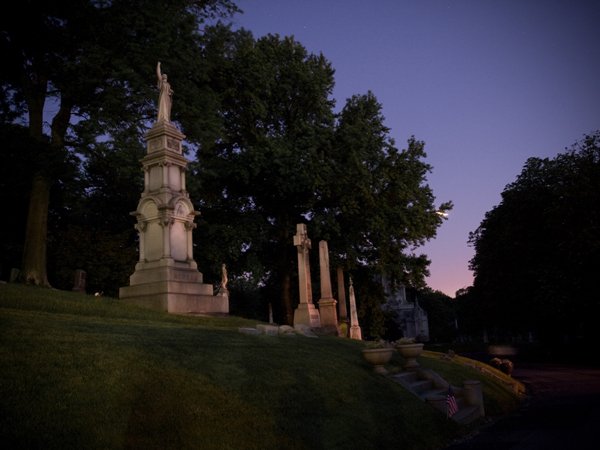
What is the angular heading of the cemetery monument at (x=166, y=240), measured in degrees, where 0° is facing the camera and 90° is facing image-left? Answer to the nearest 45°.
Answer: approximately 315°

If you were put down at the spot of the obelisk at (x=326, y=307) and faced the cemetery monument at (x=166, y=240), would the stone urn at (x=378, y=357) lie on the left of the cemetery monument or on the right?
left

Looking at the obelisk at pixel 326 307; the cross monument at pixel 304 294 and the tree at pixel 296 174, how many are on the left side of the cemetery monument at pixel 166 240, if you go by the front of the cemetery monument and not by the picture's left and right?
3

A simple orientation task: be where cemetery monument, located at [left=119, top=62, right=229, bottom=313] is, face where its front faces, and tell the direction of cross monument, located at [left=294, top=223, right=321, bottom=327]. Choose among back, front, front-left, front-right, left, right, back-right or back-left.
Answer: left

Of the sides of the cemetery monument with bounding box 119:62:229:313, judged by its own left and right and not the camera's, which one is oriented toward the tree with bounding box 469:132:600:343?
left

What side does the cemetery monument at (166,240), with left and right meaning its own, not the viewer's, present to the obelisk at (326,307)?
left

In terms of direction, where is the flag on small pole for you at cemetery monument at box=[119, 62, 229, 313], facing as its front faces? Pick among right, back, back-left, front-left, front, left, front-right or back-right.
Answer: front

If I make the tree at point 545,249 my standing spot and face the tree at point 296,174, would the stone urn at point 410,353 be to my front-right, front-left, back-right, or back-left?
front-left

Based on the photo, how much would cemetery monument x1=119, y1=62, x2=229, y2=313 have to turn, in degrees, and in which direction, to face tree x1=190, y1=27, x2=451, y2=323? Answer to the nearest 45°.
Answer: approximately 90° to its left

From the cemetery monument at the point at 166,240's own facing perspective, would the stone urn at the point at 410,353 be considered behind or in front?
in front

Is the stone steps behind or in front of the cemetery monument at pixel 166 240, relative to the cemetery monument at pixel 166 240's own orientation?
in front

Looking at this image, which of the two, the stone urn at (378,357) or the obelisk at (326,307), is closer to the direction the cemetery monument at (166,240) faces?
the stone urn
